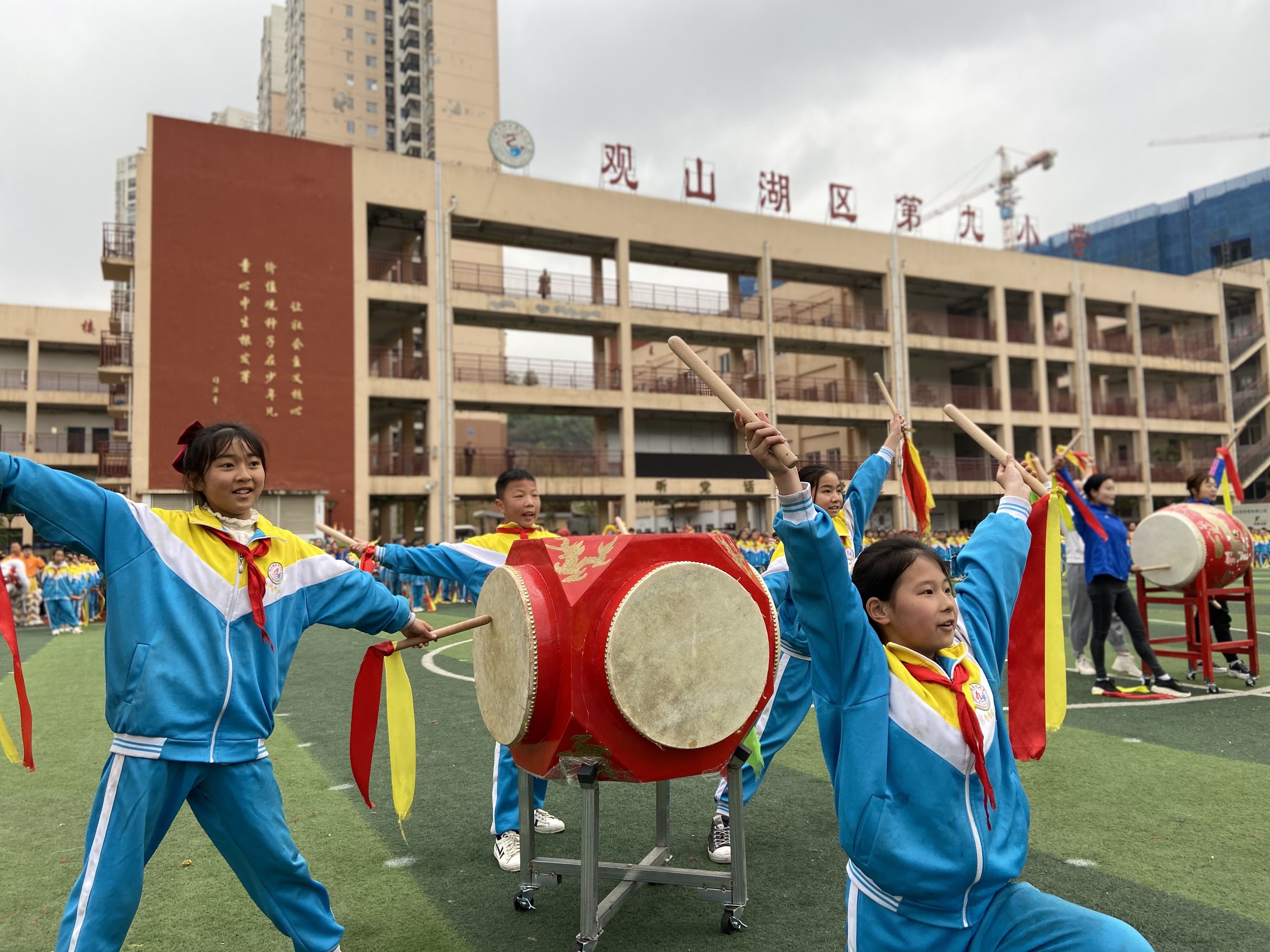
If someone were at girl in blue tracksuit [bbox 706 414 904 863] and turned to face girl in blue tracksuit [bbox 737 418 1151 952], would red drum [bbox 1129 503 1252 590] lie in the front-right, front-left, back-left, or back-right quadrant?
back-left

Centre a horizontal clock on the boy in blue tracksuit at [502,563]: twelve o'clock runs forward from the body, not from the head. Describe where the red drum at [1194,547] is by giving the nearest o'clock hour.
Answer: The red drum is roughly at 8 o'clock from the boy in blue tracksuit.
